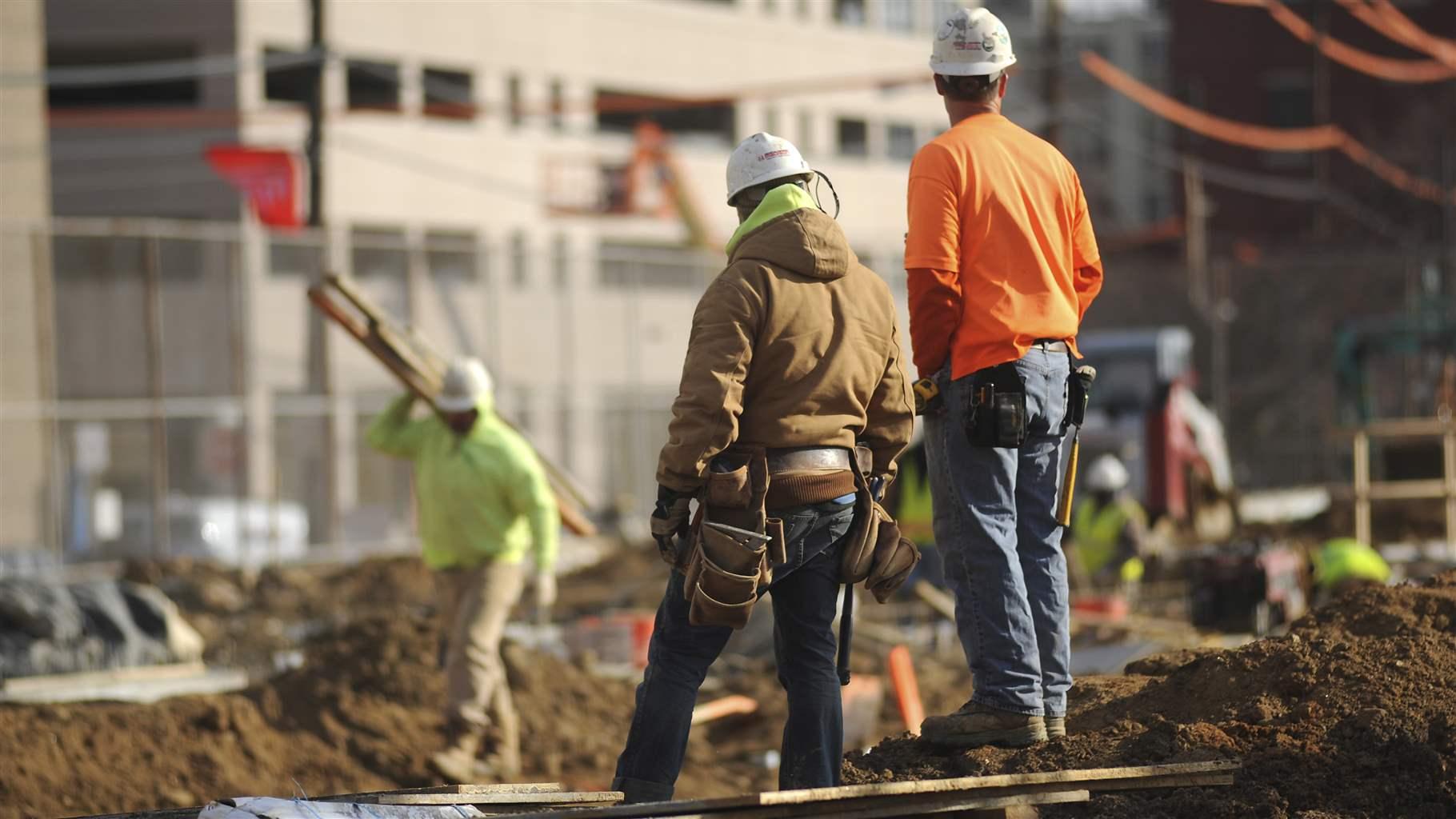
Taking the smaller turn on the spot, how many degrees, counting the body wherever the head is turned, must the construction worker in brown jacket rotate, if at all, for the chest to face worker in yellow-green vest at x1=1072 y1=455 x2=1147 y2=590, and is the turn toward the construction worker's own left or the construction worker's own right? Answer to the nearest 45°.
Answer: approximately 45° to the construction worker's own right

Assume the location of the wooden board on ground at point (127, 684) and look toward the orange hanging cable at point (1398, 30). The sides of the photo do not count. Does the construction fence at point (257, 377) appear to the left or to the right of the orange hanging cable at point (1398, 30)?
left

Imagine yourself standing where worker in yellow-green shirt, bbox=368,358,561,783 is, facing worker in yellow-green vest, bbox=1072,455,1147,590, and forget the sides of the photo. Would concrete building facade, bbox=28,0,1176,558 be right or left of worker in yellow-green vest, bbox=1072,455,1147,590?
left

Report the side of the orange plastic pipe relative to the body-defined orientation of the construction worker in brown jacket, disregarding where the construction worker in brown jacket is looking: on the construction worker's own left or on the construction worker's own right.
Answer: on the construction worker's own right

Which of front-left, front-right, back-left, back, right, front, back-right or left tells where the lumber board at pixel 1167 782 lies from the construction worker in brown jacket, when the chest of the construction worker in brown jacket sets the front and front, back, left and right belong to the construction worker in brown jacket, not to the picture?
back-right

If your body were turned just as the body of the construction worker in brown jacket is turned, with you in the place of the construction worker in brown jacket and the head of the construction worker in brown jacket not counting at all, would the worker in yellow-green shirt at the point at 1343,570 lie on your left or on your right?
on your right

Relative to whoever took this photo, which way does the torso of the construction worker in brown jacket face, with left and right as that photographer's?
facing away from the viewer and to the left of the viewer

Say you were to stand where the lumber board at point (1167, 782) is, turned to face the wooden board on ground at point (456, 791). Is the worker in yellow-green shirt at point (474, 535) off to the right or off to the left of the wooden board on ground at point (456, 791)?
right

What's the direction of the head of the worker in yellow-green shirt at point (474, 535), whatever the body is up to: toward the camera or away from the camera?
toward the camera

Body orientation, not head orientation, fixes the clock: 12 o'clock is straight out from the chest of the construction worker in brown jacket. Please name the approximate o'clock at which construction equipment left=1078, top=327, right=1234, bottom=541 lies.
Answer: The construction equipment is roughly at 2 o'clock from the construction worker in brown jacket.

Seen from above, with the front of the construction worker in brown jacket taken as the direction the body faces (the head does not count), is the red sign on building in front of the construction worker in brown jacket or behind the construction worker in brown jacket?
in front

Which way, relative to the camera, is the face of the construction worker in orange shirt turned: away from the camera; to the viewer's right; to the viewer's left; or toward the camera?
away from the camera
